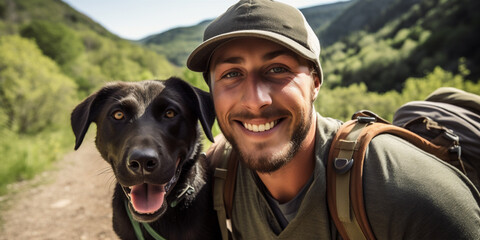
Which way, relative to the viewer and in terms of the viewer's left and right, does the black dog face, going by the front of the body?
facing the viewer

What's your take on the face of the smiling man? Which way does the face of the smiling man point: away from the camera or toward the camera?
toward the camera

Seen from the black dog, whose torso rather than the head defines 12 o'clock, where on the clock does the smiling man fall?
The smiling man is roughly at 10 o'clock from the black dog.
